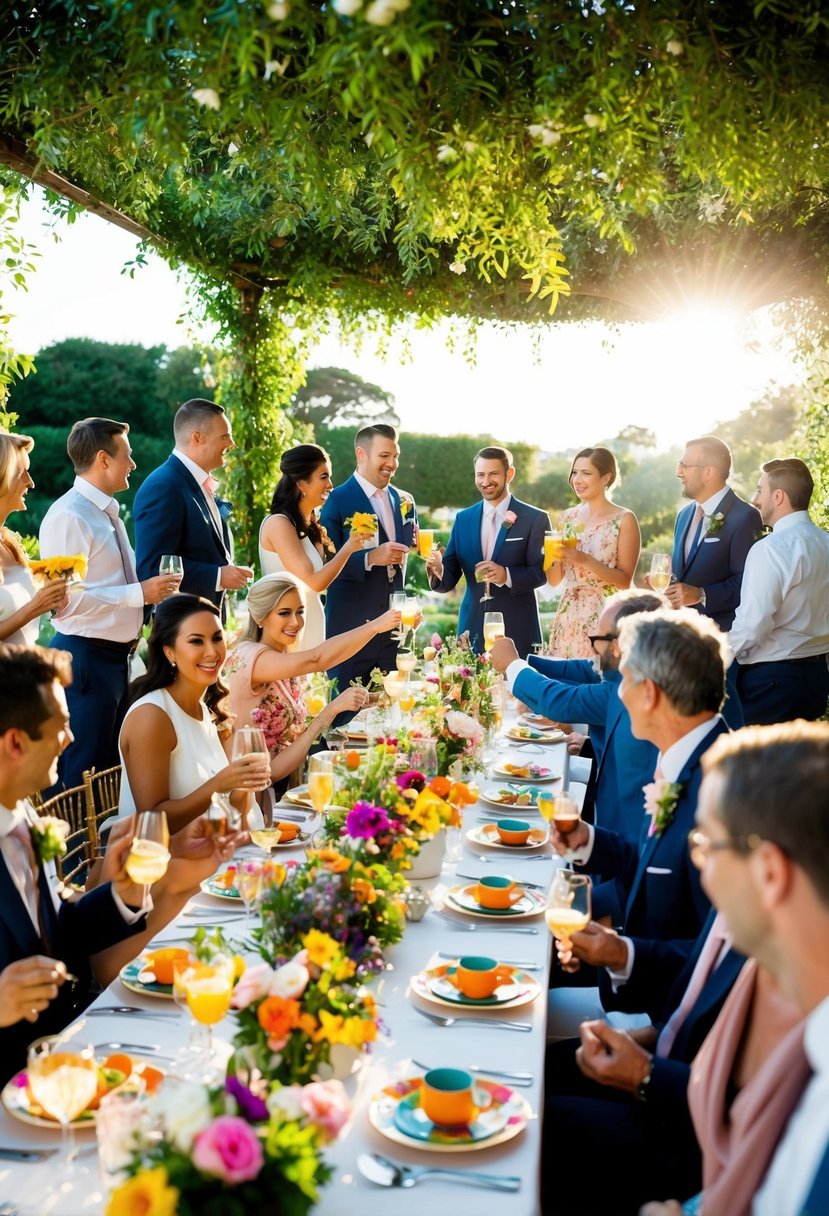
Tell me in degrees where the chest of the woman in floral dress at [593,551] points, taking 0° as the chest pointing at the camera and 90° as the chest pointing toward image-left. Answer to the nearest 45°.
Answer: approximately 45°

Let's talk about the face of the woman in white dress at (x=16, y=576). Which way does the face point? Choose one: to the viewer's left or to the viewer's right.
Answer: to the viewer's right

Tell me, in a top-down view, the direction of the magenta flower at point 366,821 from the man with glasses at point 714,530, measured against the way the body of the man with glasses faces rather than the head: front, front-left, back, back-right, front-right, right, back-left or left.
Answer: front-left

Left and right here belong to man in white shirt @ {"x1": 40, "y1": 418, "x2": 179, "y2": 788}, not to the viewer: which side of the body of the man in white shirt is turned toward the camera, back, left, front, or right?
right

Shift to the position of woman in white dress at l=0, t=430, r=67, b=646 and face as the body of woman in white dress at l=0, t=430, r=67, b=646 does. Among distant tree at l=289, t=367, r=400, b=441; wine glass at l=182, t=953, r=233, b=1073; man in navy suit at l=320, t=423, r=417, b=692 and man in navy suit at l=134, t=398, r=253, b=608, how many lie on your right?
1

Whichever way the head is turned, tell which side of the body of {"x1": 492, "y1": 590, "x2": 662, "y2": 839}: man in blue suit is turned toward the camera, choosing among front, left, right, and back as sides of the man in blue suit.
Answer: left

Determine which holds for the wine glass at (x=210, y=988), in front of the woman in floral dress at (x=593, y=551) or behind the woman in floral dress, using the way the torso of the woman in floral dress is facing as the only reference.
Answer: in front

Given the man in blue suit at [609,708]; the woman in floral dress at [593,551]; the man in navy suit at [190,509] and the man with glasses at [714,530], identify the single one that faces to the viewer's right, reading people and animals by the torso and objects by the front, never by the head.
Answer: the man in navy suit at [190,509]

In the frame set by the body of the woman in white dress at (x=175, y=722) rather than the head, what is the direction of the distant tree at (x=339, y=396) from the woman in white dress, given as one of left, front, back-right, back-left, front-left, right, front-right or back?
back-left

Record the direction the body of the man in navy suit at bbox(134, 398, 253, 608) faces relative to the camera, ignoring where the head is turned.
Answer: to the viewer's right

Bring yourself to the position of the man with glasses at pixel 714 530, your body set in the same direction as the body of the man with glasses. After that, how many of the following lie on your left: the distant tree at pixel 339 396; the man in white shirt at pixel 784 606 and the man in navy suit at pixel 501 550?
1

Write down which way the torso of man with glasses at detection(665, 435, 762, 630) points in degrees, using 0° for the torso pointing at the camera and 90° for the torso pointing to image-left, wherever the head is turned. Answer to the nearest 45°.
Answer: approximately 45°

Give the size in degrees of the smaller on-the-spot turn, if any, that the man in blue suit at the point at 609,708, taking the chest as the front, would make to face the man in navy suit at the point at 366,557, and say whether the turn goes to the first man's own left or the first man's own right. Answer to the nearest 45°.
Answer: approximately 45° to the first man's own right

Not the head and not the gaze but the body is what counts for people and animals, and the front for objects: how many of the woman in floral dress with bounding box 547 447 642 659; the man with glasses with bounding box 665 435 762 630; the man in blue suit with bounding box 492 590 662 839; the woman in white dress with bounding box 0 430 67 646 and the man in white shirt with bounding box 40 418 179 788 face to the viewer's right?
2

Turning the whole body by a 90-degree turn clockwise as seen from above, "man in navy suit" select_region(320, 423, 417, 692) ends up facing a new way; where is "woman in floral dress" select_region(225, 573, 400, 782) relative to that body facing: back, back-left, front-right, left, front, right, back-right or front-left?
front-left

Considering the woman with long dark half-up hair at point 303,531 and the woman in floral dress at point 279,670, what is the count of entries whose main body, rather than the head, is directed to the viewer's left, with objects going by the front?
0
